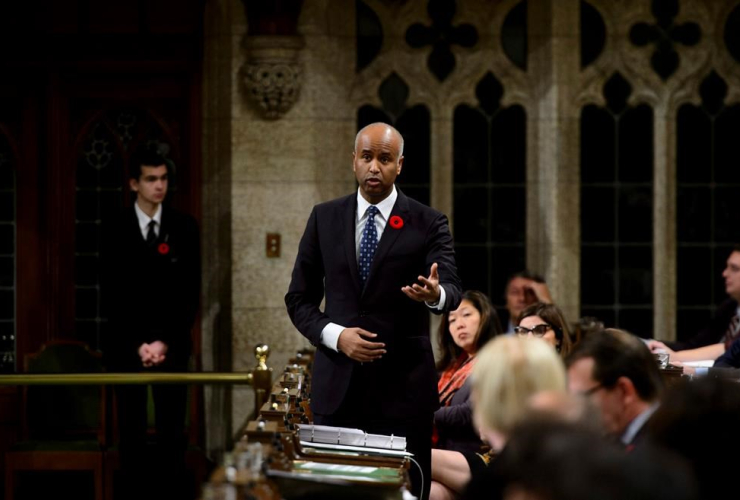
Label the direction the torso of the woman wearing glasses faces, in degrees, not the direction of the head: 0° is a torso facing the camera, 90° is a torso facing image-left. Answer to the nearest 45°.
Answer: approximately 45°

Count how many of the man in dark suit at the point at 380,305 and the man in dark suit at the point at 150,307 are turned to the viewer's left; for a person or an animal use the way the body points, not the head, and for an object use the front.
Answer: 0

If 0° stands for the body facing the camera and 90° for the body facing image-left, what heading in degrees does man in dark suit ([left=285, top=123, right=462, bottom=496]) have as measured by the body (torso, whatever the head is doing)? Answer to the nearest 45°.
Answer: approximately 0°

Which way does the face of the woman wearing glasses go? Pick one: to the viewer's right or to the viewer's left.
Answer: to the viewer's left

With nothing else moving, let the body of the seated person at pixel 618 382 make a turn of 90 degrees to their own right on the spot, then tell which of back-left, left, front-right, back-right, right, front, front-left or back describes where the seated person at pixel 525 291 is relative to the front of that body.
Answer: front

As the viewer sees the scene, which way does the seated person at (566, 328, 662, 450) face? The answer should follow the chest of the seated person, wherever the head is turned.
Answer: to the viewer's left

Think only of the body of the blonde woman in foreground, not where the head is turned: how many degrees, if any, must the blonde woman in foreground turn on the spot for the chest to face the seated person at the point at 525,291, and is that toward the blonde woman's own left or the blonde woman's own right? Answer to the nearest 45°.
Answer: approximately 45° to the blonde woman's own right

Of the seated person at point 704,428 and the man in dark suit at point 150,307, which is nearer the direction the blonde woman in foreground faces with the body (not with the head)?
the man in dark suit

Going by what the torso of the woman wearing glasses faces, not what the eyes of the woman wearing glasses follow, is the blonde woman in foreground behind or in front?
in front
